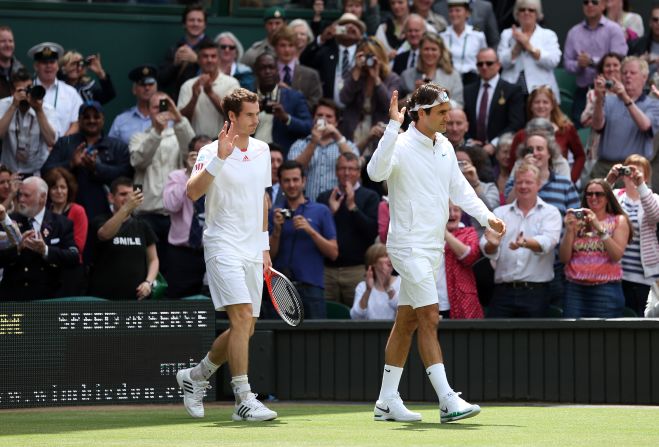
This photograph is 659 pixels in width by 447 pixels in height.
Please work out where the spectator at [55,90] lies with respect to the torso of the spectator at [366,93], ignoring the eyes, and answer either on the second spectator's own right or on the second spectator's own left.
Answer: on the second spectator's own right

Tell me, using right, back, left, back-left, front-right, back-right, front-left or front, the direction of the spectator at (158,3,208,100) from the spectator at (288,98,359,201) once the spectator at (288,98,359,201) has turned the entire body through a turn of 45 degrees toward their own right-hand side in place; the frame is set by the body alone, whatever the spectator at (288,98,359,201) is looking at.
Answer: right

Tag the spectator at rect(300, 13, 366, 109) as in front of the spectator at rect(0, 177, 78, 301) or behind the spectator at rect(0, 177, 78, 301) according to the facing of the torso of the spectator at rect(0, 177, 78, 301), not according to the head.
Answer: behind

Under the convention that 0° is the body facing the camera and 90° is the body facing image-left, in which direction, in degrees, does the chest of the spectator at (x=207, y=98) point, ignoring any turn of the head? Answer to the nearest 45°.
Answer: approximately 0°

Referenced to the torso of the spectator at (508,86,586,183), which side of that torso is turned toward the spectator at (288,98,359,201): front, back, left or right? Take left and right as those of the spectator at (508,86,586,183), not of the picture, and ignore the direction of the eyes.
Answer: right

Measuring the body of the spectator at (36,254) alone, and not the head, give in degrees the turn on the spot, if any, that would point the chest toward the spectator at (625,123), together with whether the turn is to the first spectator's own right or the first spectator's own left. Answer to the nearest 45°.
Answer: approximately 135° to the first spectator's own left

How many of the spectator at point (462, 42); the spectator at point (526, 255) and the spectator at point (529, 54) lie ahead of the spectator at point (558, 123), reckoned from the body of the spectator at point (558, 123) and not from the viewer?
1
